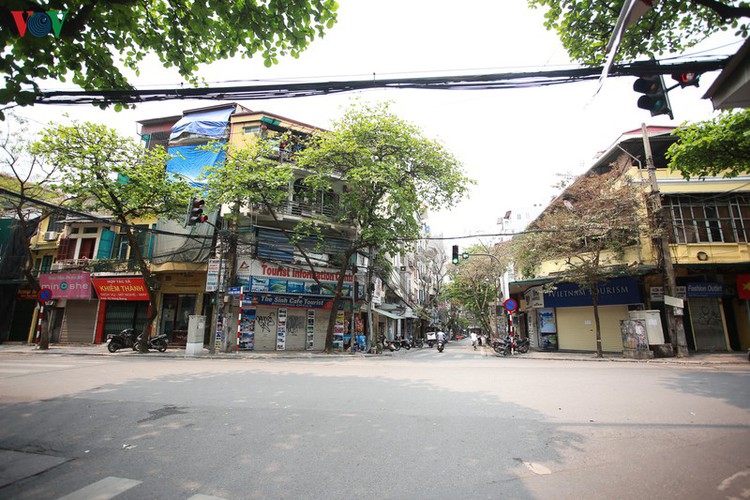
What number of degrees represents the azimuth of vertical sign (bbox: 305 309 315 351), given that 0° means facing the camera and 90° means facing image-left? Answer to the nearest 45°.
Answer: approximately 0°

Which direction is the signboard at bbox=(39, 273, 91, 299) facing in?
toward the camera

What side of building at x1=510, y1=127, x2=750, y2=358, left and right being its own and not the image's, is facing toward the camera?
front

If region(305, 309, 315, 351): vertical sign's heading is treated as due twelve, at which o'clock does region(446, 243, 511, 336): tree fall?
The tree is roughly at 8 o'clock from the vertical sign.

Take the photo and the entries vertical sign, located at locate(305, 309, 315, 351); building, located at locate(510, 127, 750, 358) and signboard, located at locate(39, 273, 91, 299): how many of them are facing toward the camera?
3

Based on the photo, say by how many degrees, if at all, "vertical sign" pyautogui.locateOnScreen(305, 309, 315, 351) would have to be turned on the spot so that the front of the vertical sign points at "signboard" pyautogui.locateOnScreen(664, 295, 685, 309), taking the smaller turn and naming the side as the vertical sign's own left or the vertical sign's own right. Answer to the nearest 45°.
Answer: approximately 45° to the vertical sign's own left

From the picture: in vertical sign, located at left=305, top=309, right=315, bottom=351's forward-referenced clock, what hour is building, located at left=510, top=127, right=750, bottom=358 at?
The building is roughly at 10 o'clock from the vertical sign.

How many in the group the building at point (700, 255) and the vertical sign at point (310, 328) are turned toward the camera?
2

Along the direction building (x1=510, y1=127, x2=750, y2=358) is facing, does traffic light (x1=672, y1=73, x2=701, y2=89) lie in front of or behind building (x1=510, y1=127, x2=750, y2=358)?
in front

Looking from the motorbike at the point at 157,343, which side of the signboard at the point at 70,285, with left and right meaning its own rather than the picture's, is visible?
front

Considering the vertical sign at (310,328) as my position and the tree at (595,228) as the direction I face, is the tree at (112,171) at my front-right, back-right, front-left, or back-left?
back-right

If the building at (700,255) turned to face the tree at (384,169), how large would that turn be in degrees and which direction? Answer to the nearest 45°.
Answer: approximately 45° to its right

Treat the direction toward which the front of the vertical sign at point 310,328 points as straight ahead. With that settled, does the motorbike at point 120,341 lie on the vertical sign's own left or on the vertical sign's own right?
on the vertical sign's own right
